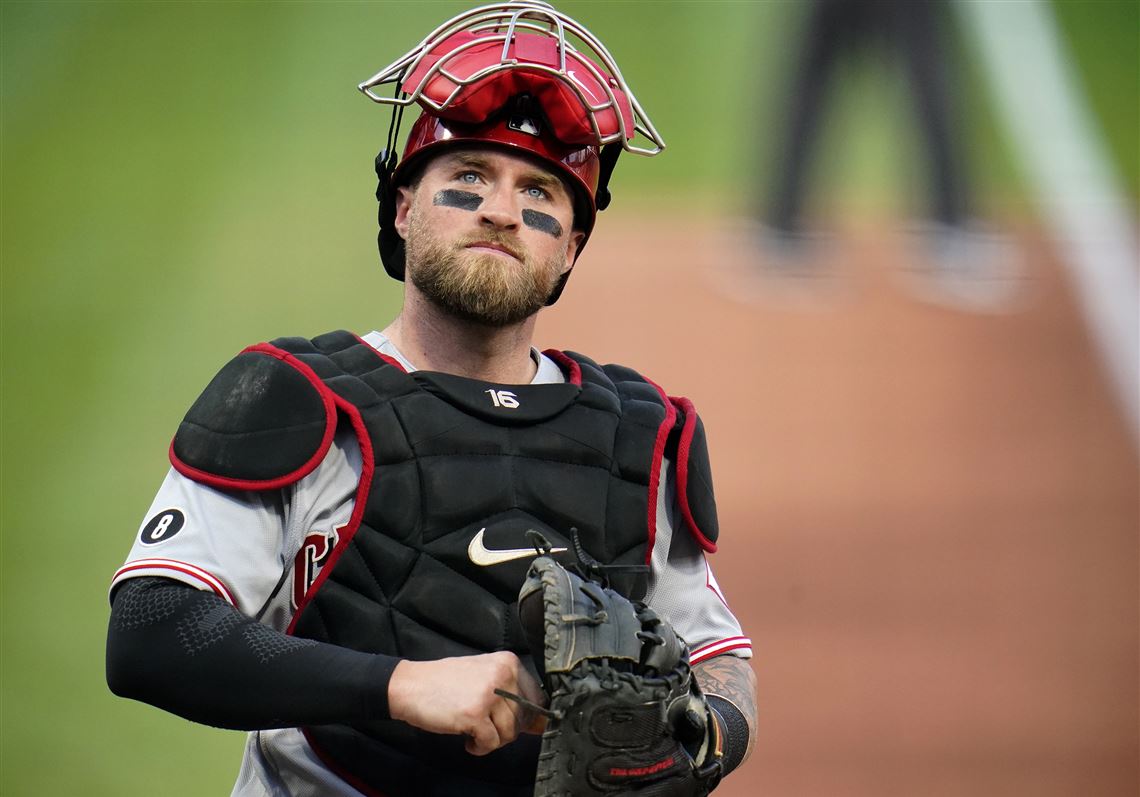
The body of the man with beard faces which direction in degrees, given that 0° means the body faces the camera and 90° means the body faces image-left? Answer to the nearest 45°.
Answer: approximately 315°
